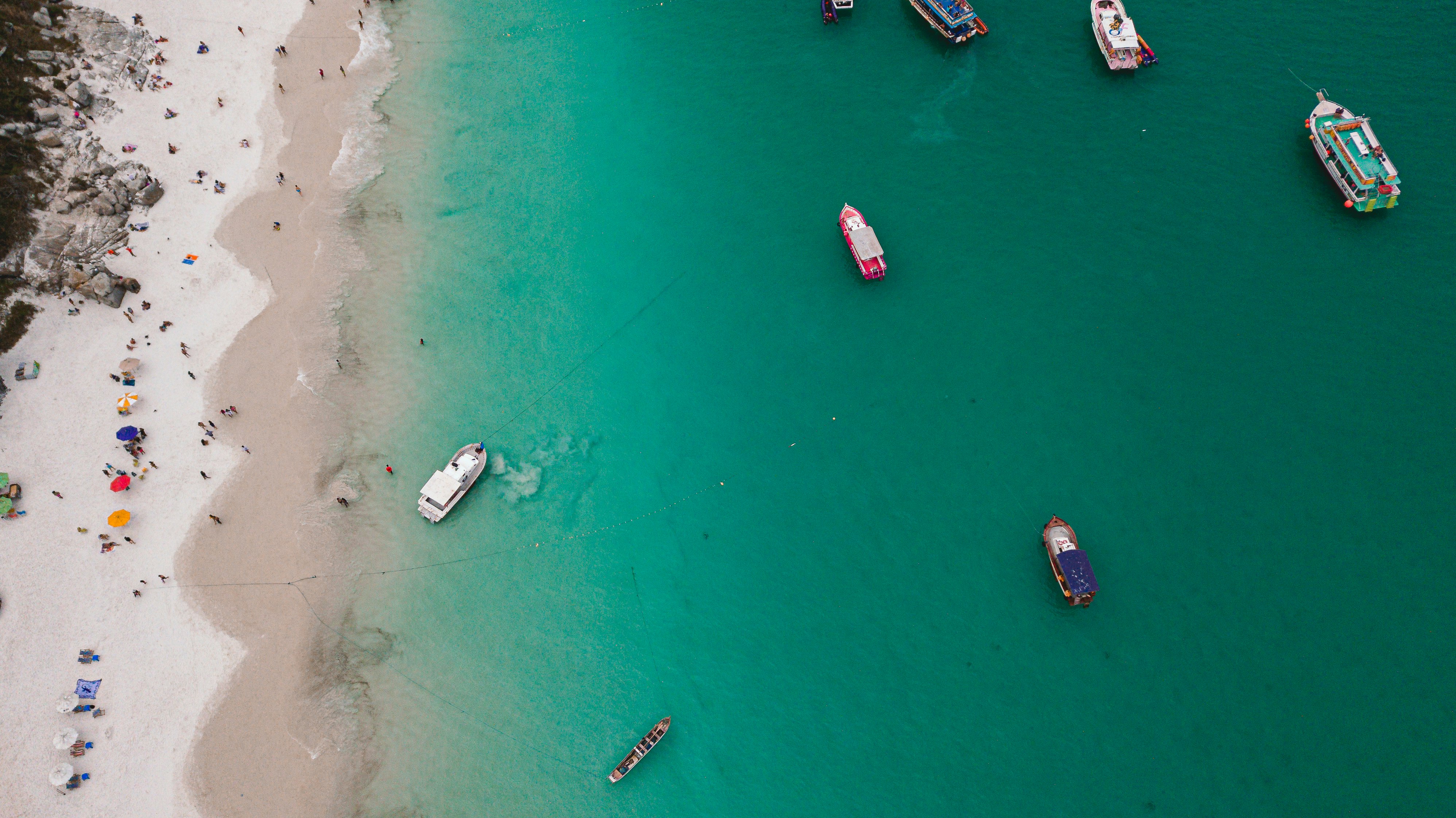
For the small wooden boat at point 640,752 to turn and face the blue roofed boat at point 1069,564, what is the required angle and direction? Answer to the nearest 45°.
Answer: approximately 45° to its right

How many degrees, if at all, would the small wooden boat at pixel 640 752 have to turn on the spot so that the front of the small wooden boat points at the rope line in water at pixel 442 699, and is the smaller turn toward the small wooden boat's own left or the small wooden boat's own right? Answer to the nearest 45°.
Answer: approximately 90° to the small wooden boat's own left

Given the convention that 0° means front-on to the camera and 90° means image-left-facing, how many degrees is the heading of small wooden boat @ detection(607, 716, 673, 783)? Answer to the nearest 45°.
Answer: approximately 225°

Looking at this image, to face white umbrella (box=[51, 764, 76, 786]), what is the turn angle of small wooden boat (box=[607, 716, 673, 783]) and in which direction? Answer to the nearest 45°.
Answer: approximately 135° to its left

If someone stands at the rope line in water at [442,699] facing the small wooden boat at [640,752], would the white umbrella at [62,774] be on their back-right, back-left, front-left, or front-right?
back-right

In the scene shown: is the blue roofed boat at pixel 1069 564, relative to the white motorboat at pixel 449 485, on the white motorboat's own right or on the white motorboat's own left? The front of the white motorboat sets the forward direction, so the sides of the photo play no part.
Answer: on the white motorboat's own right

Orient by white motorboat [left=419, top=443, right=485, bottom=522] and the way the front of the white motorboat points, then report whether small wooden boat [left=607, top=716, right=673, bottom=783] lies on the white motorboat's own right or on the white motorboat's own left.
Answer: on the white motorboat's own right

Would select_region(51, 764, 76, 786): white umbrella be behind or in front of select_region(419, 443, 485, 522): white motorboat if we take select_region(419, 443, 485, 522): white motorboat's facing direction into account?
behind

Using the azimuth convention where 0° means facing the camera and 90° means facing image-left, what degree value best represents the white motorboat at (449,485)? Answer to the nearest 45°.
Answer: approximately 225°
